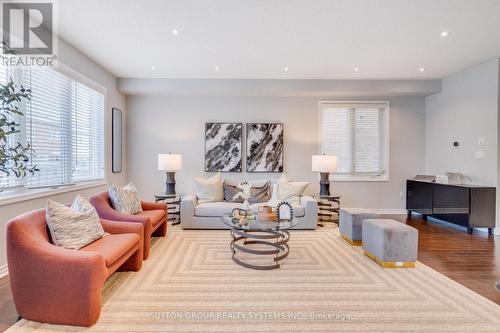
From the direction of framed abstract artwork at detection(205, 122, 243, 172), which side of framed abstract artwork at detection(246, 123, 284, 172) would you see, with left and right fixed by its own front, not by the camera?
right

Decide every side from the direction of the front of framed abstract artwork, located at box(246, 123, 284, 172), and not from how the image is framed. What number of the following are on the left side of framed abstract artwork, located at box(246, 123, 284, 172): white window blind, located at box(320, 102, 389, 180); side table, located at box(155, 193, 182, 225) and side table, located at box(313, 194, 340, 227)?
2

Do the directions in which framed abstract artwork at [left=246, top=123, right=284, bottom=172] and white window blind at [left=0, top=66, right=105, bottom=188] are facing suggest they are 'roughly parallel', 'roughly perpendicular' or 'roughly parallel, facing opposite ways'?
roughly perpendicular

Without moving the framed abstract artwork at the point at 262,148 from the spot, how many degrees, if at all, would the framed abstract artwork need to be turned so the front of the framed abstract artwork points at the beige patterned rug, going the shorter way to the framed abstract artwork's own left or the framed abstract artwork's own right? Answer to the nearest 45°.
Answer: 0° — it already faces it

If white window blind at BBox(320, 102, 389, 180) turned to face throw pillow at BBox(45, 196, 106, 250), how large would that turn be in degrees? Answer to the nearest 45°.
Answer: approximately 45° to its right

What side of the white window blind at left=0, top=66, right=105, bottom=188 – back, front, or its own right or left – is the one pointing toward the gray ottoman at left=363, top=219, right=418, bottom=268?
front

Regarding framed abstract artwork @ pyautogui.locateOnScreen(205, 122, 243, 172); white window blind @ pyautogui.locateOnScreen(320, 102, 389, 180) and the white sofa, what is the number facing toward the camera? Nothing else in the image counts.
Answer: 3

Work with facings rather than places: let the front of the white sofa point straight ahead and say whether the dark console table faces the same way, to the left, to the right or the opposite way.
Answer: to the right

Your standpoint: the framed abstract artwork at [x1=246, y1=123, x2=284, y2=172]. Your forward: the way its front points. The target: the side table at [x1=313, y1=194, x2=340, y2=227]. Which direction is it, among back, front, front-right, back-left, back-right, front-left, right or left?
left

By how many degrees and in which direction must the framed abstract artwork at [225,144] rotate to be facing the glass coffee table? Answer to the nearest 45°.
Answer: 0° — it already faces it

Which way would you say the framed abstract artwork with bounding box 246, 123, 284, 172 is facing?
toward the camera

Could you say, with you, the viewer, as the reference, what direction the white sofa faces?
facing the viewer

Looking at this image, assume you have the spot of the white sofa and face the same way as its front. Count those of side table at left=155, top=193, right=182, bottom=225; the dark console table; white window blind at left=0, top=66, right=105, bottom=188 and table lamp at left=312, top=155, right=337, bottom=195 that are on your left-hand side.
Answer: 2

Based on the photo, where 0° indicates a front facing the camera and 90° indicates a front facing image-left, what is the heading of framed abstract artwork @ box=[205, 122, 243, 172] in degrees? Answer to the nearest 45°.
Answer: approximately 0°

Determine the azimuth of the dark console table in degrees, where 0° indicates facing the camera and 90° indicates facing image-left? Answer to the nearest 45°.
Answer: approximately 45°

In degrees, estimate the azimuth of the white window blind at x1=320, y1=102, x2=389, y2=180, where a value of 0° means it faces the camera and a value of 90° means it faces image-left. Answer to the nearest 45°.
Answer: approximately 0°

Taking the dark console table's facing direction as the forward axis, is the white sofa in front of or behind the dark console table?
in front

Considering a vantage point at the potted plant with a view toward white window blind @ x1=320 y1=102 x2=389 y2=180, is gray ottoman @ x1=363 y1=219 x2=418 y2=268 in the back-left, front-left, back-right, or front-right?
front-right

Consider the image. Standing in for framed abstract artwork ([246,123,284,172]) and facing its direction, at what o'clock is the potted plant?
The potted plant is roughly at 1 o'clock from the framed abstract artwork.

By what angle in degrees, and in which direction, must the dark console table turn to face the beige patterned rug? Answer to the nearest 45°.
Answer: approximately 45° to its left

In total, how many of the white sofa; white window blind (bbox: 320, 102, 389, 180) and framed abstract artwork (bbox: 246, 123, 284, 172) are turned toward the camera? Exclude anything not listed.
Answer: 3

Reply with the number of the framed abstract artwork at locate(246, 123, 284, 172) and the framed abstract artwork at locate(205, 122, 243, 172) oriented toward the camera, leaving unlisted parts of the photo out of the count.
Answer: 2
